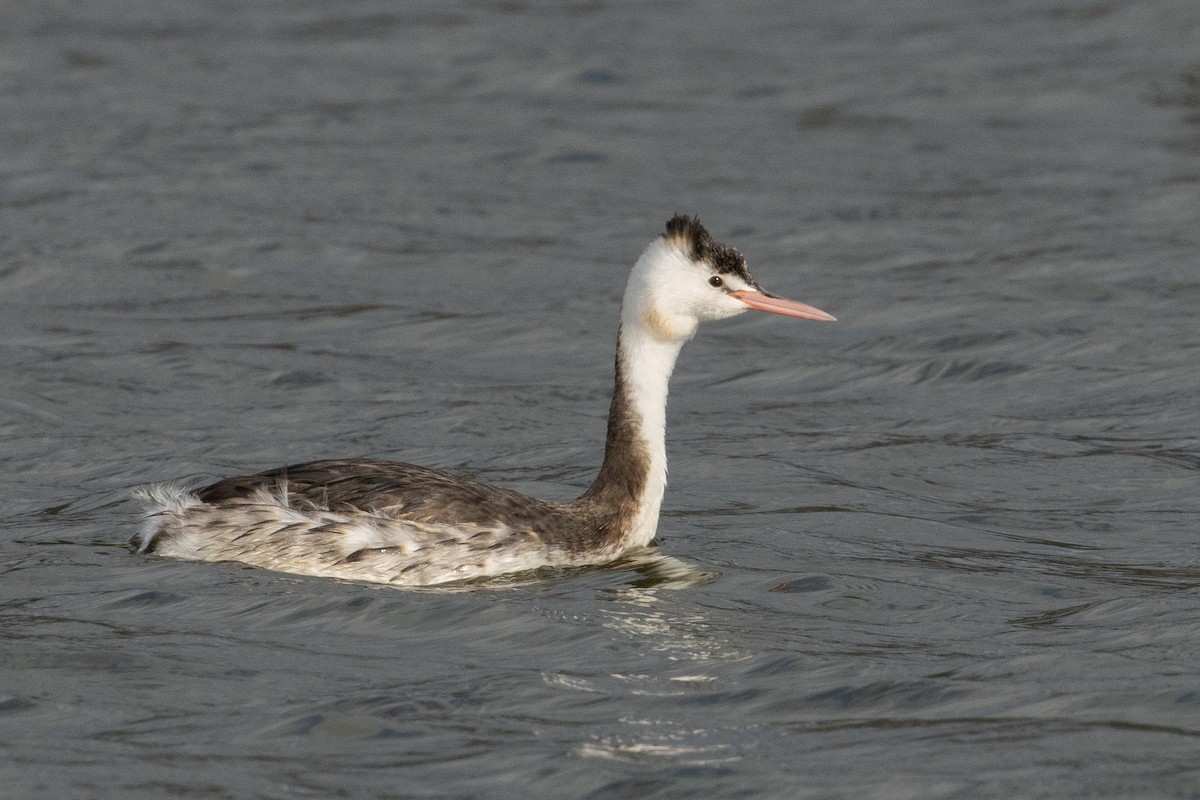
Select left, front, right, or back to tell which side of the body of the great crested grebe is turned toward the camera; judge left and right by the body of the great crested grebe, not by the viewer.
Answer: right
